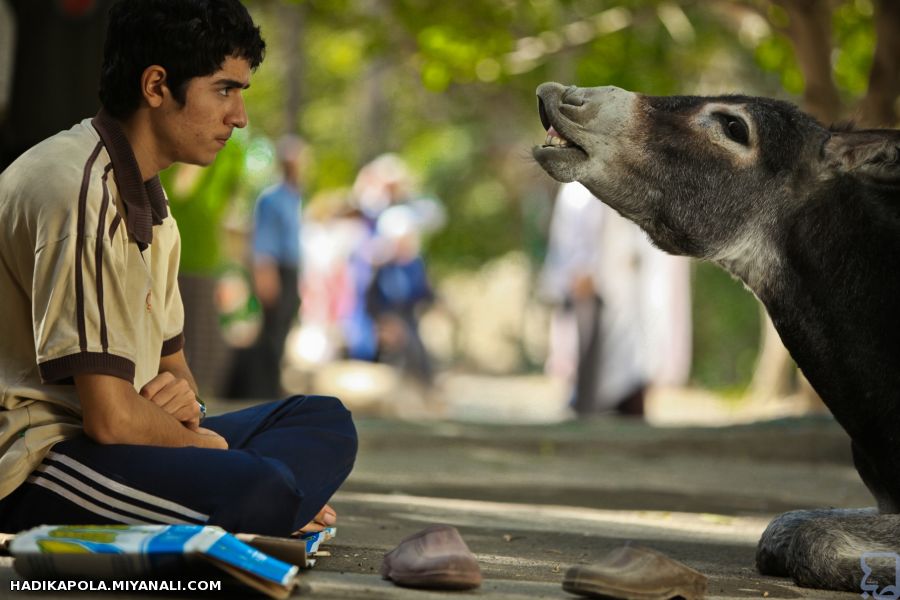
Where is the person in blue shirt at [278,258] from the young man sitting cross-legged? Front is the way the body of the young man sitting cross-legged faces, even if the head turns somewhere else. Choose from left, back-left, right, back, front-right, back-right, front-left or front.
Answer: left

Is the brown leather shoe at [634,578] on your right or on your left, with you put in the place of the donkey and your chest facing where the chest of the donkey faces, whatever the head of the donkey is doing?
on your left

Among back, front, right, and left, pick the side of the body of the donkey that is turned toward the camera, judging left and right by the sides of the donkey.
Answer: left

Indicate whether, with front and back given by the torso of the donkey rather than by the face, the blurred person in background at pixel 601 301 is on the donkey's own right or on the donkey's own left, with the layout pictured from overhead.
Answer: on the donkey's own right

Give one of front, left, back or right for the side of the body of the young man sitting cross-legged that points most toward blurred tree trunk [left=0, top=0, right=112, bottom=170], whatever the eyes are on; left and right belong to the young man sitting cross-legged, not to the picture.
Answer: left

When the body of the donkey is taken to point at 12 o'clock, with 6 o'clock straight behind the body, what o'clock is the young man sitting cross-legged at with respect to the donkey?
The young man sitting cross-legged is roughly at 11 o'clock from the donkey.

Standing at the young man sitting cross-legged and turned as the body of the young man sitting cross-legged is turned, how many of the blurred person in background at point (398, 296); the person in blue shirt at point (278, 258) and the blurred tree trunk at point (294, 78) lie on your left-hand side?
3

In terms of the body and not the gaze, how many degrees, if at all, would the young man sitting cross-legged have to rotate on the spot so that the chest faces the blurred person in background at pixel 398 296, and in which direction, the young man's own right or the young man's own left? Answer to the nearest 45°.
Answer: approximately 90° to the young man's own left

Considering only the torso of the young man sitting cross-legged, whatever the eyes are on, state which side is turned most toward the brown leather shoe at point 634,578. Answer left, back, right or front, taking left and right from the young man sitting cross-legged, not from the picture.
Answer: front

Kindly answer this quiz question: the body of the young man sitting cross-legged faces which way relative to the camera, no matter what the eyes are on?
to the viewer's right

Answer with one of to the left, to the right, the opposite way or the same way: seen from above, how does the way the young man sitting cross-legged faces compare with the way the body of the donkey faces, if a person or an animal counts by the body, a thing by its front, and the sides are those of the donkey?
the opposite way

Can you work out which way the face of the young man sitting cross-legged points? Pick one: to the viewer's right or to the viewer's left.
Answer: to the viewer's right

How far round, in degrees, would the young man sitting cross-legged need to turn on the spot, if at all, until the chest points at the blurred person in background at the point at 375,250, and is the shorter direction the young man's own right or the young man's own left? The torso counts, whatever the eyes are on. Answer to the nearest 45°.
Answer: approximately 90° to the young man's own left

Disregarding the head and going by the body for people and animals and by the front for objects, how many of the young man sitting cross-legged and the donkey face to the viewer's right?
1

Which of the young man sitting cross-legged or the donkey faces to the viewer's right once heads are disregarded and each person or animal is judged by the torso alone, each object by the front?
the young man sitting cross-legged
